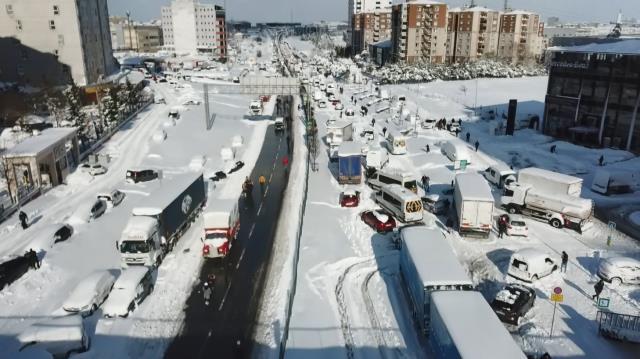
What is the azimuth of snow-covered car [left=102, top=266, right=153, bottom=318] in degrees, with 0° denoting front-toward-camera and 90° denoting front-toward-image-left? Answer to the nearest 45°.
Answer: approximately 45°

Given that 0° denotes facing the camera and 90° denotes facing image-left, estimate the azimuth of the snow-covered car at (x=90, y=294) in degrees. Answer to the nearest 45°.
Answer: approximately 45°

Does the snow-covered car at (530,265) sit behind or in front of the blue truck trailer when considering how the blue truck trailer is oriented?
behind

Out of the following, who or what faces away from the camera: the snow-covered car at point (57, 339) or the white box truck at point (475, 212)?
the white box truck

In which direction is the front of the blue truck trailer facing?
away from the camera

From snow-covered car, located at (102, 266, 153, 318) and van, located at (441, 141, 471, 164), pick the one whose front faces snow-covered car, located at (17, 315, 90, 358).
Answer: snow-covered car, located at (102, 266, 153, 318)

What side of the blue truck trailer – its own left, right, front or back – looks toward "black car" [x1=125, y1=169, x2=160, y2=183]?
left
